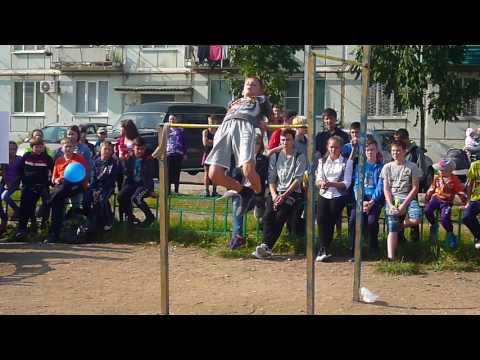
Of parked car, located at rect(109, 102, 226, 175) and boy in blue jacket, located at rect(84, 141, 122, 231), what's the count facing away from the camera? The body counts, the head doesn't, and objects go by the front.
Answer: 0

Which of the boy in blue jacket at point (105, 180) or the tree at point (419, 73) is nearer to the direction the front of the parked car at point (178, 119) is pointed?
the boy in blue jacket

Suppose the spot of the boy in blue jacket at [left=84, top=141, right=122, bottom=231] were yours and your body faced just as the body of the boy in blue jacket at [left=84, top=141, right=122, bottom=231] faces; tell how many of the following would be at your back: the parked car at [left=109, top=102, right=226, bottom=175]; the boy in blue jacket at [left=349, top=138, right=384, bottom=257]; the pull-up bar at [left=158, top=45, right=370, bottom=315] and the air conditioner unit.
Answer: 2

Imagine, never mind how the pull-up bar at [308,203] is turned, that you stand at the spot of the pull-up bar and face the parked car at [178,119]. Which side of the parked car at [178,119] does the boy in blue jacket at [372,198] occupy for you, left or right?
right

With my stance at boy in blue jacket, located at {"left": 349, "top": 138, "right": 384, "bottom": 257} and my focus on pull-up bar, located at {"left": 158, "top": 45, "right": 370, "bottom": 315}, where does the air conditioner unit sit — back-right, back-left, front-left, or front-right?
back-right

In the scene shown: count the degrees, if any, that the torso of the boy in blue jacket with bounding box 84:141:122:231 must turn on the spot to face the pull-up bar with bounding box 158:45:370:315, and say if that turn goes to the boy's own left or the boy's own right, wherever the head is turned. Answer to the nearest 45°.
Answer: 0° — they already face it

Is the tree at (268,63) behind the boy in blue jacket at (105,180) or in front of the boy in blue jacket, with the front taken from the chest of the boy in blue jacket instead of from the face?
behind

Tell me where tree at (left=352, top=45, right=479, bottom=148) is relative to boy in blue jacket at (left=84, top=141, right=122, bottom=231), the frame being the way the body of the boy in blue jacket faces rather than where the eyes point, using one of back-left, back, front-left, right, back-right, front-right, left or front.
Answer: back-left

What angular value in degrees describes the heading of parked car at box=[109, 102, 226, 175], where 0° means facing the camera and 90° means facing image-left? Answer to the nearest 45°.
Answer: approximately 45°

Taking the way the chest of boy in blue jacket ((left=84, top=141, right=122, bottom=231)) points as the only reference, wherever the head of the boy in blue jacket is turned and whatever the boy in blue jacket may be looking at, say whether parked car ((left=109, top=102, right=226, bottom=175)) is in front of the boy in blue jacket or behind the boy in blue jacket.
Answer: behind

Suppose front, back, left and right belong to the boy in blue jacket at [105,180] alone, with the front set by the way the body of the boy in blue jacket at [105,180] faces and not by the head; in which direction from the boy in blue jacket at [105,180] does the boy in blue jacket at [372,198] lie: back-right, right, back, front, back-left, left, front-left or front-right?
front-left
